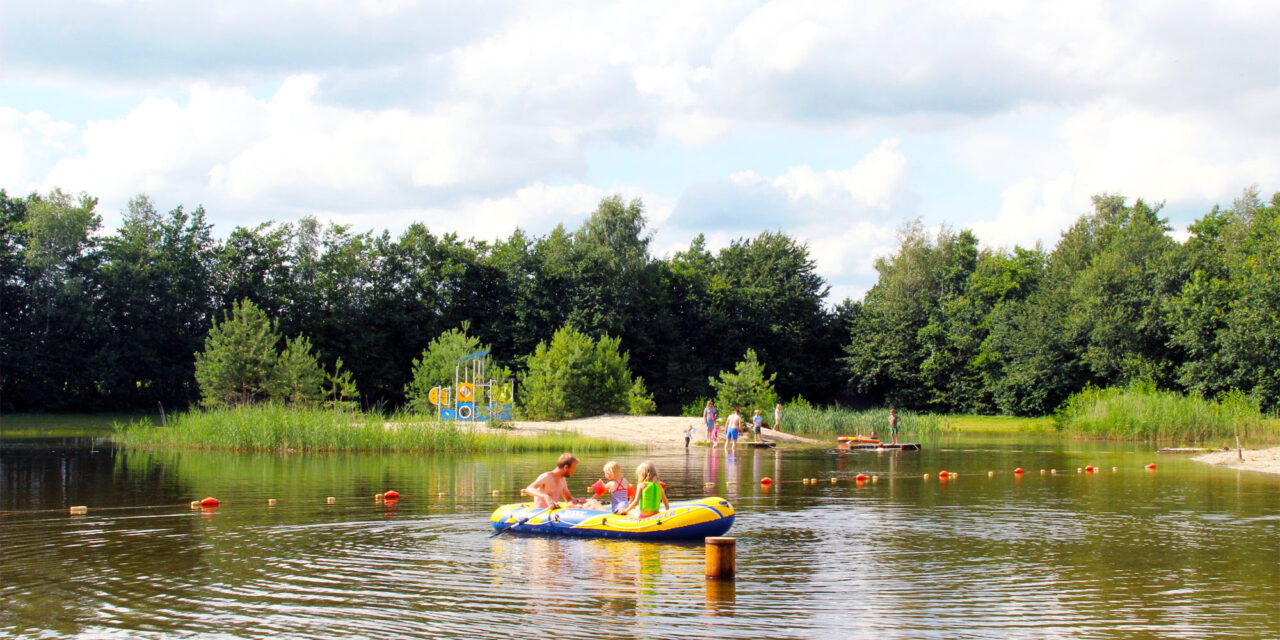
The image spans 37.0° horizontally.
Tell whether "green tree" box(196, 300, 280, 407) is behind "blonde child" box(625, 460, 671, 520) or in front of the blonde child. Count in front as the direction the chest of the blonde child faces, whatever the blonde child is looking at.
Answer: in front

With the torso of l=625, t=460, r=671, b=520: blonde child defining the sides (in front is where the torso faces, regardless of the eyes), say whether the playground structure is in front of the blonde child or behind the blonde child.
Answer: in front

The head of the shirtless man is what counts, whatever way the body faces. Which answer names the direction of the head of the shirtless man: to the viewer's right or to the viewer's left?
to the viewer's right

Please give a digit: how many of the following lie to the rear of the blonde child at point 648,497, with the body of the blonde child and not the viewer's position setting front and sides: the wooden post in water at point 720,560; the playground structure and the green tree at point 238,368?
1
